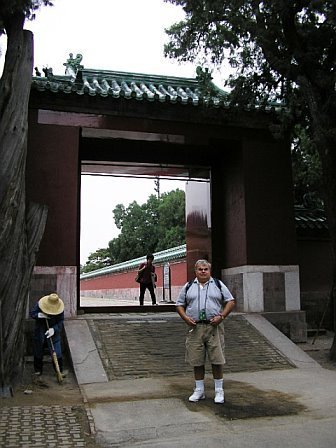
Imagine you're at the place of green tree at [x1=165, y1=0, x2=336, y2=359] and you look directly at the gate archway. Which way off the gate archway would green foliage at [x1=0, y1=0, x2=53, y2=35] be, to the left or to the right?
left

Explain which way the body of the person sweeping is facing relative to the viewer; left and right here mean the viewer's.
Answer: facing the viewer

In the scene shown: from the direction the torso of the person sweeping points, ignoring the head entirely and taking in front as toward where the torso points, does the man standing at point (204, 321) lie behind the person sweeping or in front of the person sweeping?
in front

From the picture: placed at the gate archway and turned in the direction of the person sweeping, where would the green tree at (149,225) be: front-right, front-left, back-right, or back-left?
back-right

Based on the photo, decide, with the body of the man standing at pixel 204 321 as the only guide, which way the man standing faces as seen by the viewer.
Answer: toward the camera

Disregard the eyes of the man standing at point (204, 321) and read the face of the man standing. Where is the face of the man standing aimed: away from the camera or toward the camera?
toward the camera

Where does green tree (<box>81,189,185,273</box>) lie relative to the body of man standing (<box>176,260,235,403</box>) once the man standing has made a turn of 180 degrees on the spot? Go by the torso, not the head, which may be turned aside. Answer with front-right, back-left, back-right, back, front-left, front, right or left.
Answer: front

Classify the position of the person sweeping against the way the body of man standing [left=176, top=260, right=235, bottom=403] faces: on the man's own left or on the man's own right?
on the man's own right

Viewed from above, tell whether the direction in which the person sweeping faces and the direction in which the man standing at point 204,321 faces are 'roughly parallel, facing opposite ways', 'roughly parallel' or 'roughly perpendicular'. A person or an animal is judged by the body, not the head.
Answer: roughly parallel

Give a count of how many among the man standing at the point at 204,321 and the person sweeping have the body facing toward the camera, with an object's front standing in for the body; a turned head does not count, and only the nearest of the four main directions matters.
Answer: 2

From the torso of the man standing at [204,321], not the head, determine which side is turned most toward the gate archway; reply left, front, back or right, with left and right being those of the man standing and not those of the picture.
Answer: back

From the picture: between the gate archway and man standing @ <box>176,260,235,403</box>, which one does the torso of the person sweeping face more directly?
the man standing
